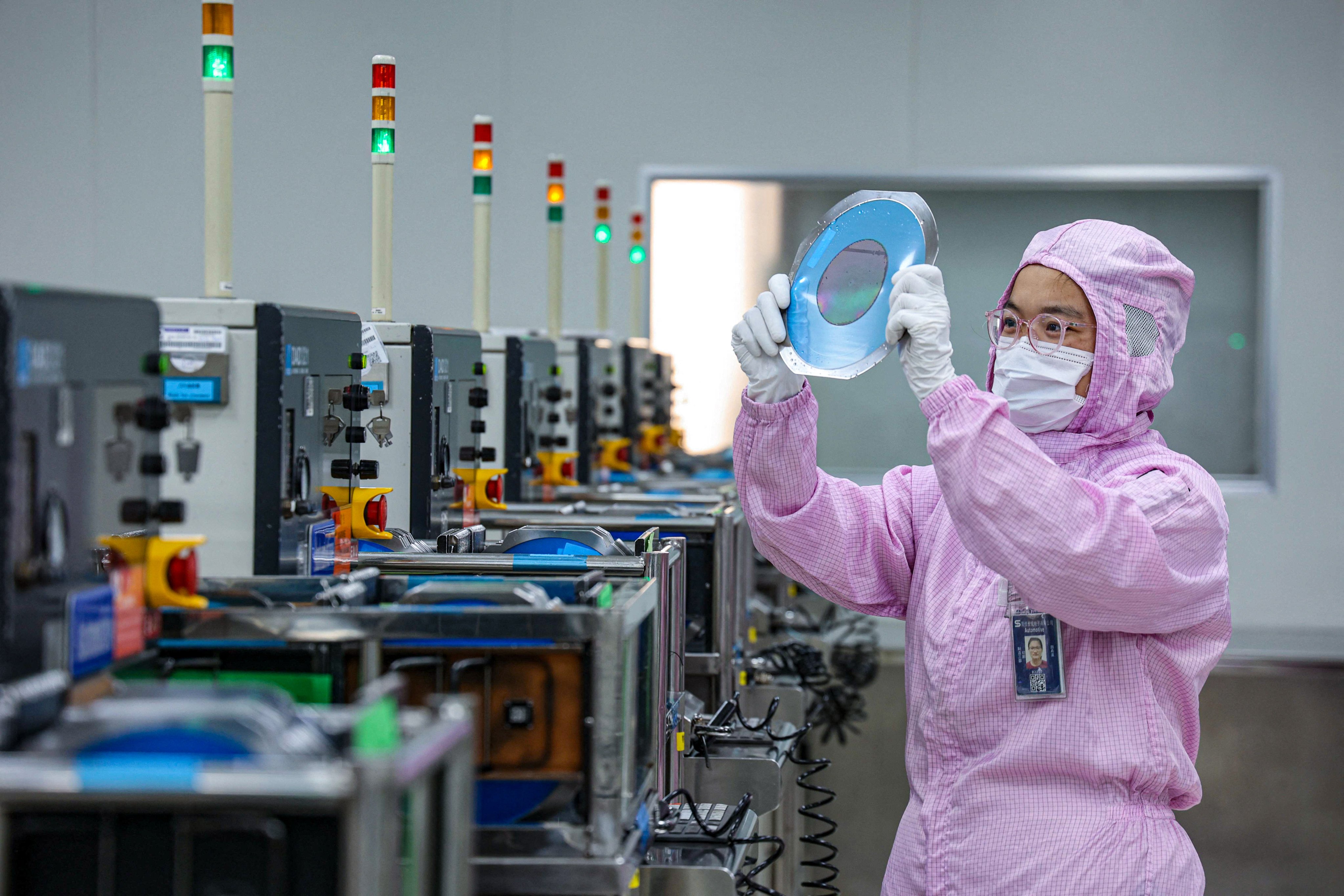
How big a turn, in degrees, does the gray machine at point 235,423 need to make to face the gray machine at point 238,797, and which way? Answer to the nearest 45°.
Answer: approximately 45° to its right

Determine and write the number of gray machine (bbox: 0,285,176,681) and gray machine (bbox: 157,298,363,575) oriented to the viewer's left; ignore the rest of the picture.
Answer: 0

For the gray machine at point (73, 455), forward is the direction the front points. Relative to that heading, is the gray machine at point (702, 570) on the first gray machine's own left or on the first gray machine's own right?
on the first gray machine's own left

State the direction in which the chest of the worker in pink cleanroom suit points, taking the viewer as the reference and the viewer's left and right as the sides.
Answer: facing the viewer and to the left of the viewer

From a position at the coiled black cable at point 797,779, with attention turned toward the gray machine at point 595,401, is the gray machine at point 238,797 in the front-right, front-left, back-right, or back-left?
back-left

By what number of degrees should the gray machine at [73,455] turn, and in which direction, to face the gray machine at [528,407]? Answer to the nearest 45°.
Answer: approximately 90° to its left

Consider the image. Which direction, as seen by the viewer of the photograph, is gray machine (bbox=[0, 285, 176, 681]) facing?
facing the viewer and to the right of the viewer

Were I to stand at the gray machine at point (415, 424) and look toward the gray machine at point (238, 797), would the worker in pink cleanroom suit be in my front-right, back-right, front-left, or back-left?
front-left

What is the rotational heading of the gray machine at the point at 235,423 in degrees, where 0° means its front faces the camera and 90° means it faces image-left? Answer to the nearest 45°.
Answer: approximately 315°

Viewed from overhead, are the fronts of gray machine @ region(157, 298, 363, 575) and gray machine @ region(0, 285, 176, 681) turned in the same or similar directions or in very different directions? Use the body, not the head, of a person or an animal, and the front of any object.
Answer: same or similar directions

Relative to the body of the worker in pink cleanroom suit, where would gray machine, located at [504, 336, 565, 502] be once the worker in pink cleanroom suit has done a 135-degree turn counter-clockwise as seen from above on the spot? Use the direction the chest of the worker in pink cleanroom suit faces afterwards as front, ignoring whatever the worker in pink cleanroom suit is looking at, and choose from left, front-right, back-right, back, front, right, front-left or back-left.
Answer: back-left
